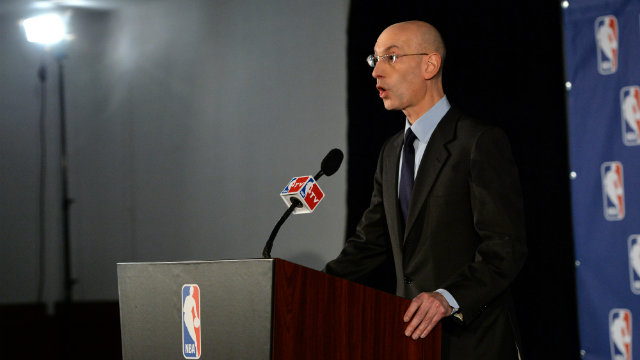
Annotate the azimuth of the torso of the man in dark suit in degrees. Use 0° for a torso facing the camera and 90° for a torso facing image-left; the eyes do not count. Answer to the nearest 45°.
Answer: approximately 45°

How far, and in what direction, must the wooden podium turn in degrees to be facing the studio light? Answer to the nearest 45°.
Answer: approximately 90° to its right

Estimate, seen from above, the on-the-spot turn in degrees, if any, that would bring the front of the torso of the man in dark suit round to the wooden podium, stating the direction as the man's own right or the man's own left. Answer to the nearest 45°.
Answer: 0° — they already face it

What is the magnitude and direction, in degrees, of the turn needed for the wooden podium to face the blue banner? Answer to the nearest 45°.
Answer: approximately 180°

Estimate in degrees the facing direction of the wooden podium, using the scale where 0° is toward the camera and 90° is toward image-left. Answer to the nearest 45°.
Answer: approximately 45°

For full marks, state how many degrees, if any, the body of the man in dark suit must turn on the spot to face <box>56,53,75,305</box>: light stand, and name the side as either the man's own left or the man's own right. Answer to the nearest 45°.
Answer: approximately 90° to the man's own right

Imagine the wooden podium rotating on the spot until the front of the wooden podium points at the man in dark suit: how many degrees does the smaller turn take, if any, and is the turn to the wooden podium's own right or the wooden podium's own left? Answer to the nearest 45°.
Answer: approximately 180°

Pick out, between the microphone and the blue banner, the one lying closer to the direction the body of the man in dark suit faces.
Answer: the microphone

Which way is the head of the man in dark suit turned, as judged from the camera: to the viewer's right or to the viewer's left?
to the viewer's left

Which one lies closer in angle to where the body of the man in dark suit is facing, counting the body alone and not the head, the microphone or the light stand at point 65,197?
the microphone

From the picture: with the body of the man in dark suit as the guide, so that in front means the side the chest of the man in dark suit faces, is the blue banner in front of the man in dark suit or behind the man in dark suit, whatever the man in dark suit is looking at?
behind
